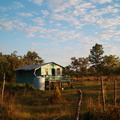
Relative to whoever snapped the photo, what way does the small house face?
facing the viewer and to the right of the viewer

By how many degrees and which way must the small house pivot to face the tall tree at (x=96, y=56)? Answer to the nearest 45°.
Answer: approximately 90° to its left

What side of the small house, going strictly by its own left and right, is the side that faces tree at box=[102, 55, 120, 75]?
left
